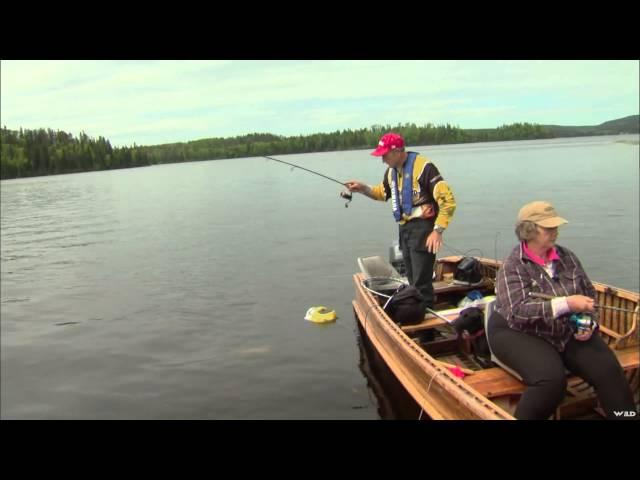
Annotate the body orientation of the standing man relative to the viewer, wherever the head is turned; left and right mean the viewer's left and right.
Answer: facing the viewer and to the left of the viewer

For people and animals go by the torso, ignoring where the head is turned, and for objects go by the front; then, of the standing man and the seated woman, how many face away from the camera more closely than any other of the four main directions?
0
